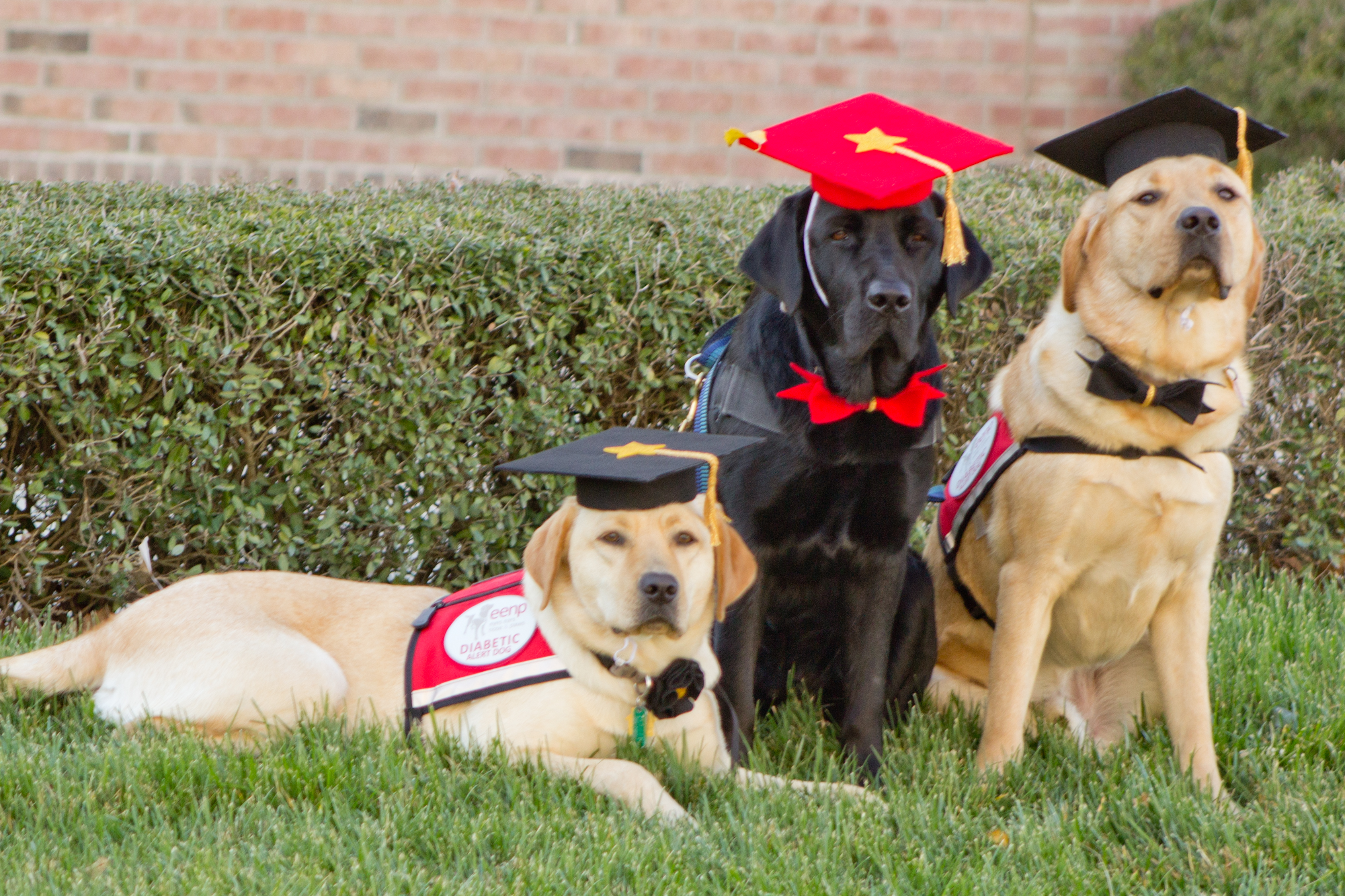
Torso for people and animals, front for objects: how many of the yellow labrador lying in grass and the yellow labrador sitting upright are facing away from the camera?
0

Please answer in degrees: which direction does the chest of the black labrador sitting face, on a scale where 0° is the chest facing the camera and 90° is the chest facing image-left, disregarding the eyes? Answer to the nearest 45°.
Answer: approximately 0°

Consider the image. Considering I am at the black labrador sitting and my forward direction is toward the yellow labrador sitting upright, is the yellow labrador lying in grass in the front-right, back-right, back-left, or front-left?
back-right

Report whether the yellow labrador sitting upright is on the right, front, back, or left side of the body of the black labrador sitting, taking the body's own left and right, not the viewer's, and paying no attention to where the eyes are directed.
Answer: left

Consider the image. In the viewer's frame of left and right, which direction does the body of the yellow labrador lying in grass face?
facing the viewer and to the right of the viewer

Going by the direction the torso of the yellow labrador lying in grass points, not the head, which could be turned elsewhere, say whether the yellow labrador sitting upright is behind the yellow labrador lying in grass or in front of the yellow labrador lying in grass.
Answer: in front

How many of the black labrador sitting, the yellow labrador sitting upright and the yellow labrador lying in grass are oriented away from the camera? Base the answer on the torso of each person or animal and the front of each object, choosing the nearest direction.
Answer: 0
